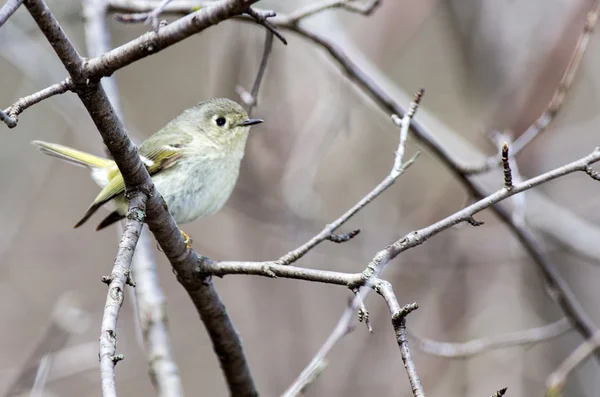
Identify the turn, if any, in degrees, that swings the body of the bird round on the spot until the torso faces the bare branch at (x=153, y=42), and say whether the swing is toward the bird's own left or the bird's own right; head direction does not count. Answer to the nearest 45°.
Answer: approximately 90° to the bird's own right

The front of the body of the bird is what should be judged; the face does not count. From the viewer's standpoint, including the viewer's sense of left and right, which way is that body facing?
facing to the right of the viewer
